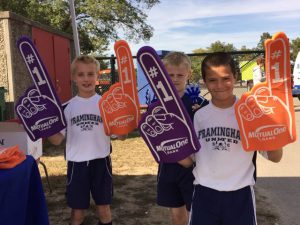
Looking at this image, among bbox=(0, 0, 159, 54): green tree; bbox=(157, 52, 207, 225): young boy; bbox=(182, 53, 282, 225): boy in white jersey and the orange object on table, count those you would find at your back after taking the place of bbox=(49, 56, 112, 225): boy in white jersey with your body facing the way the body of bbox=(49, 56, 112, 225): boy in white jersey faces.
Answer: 1

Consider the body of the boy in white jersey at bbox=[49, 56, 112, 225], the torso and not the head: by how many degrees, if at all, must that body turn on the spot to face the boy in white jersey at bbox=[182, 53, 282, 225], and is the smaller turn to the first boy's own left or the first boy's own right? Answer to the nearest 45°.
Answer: approximately 45° to the first boy's own left

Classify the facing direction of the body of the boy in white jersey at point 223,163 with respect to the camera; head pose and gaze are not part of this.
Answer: toward the camera

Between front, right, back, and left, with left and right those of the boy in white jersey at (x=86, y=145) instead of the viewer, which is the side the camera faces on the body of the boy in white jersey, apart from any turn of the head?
front

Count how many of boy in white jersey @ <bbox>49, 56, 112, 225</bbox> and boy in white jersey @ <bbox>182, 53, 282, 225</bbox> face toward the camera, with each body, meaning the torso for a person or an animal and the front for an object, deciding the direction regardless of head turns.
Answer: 2

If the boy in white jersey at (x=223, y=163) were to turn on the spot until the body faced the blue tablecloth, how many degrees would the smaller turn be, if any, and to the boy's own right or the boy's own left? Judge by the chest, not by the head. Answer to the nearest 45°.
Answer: approximately 90° to the boy's own right

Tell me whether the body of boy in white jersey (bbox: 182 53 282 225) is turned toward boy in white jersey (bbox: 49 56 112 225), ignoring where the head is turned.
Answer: no

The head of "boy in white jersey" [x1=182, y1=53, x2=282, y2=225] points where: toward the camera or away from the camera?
toward the camera

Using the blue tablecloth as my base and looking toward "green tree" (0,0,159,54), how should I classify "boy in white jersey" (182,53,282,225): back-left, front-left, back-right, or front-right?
back-right

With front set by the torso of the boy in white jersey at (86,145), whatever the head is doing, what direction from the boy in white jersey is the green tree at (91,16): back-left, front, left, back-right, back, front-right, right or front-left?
back

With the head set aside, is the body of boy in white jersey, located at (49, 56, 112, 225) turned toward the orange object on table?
no

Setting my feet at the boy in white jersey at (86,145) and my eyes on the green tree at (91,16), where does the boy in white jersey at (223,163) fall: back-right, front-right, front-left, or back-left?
back-right

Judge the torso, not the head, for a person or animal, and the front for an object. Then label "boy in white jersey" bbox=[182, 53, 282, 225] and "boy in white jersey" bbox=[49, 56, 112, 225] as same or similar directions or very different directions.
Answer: same or similar directions

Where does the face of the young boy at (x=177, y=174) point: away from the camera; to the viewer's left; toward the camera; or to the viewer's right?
toward the camera

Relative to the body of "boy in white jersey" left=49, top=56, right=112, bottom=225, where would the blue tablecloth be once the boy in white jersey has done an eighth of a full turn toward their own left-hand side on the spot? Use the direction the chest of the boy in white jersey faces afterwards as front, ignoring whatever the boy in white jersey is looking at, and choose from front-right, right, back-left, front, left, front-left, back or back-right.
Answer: right

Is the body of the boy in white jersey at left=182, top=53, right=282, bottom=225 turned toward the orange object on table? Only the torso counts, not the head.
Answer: no
